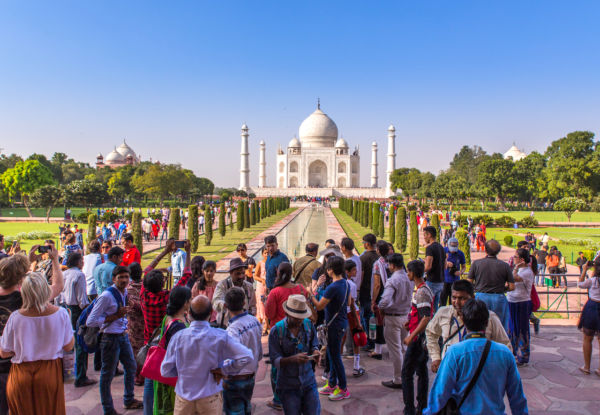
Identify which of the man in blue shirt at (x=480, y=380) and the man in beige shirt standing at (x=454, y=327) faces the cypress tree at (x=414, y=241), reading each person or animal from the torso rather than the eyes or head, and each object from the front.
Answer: the man in blue shirt

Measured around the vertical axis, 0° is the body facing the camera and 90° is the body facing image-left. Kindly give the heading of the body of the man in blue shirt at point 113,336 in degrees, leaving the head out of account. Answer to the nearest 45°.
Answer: approximately 315°

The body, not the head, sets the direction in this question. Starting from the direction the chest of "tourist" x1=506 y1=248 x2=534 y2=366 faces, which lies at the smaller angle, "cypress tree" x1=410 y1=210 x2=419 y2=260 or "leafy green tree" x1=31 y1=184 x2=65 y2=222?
the leafy green tree

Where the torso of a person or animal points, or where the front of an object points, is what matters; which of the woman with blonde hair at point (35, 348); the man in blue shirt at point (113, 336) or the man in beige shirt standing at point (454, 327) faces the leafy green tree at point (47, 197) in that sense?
the woman with blonde hair

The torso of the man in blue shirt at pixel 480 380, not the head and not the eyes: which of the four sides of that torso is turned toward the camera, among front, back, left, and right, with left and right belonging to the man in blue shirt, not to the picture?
back

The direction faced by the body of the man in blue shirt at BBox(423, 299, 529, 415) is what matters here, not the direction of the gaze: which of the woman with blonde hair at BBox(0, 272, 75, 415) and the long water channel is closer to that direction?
the long water channel

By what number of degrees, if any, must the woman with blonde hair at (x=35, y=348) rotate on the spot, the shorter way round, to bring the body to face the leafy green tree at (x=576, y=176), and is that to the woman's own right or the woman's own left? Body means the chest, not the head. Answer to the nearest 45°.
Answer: approximately 45° to the woman's own right
